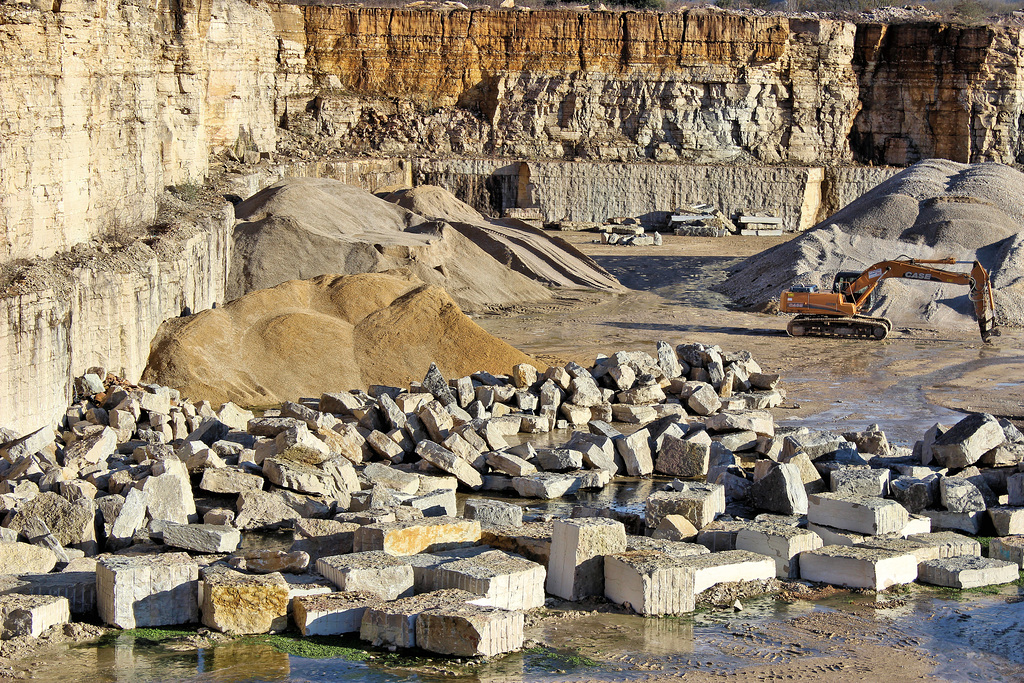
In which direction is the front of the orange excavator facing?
to the viewer's right

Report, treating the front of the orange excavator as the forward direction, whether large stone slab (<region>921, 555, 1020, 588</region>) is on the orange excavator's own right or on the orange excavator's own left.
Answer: on the orange excavator's own right

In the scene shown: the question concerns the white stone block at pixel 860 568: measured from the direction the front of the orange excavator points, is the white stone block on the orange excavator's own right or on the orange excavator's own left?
on the orange excavator's own right

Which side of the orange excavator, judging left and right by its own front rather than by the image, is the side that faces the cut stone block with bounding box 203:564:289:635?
right

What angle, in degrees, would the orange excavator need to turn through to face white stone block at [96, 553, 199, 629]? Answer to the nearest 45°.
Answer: approximately 90° to its right

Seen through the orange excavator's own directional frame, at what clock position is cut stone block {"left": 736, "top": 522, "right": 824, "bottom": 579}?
The cut stone block is roughly at 3 o'clock from the orange excavator.

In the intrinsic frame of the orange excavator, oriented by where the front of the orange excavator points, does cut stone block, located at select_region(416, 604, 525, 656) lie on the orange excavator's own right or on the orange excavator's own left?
on the orange excavator's own right

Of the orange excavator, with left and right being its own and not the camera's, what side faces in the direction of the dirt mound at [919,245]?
left

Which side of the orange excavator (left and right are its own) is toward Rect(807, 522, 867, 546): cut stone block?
right

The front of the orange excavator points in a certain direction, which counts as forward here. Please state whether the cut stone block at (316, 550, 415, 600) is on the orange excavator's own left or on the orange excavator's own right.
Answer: on the orange excavator's own right
